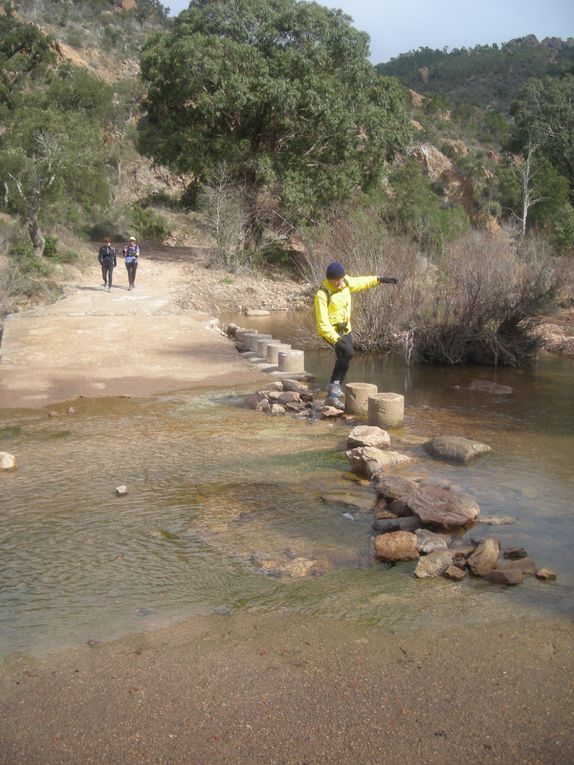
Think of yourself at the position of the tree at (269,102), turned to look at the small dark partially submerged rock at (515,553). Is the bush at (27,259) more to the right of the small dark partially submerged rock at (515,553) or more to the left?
right

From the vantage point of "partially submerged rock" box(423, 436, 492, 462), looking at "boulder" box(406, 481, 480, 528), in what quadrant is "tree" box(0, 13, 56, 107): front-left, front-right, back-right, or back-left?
back-right

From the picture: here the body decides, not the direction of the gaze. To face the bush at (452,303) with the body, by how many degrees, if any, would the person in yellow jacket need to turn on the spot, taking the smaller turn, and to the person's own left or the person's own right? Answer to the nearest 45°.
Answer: approximately 135° to the person's own left
